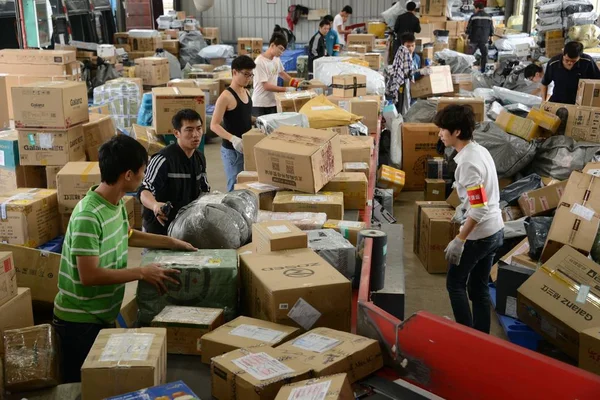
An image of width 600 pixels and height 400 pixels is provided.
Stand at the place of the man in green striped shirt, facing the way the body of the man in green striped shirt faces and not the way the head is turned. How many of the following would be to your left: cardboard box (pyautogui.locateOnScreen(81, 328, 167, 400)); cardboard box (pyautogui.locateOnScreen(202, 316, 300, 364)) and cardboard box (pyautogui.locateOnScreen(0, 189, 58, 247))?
1

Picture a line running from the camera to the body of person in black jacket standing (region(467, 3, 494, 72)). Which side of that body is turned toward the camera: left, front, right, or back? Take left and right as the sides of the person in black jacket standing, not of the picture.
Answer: back

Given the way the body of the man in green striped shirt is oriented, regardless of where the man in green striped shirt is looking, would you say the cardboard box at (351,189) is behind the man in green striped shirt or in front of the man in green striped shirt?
in front

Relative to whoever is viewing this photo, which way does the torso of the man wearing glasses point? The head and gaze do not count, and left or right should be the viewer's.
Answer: facing the viewer and to the right of the viewer

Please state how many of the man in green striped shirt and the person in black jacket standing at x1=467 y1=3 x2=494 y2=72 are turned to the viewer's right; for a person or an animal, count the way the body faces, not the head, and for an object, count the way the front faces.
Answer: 1

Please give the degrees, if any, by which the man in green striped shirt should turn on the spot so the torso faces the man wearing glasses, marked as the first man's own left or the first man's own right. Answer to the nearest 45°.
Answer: approximately 90° to the first man's own left

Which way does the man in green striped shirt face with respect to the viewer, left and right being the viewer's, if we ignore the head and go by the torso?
facing to the right of the viewer

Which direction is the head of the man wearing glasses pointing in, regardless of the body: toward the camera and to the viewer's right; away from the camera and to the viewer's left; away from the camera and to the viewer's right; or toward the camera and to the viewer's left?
toward the camera and to the viewer's right

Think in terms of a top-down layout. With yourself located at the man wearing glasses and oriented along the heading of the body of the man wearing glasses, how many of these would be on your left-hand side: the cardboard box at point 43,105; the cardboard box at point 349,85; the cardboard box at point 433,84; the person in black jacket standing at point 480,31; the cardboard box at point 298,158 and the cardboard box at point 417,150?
4

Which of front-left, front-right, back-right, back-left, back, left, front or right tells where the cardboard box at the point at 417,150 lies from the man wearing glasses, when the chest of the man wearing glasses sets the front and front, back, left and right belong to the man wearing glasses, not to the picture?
left

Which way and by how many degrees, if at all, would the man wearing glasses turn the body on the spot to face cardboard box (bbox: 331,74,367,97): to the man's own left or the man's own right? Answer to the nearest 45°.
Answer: approximately 90° to the man's own left

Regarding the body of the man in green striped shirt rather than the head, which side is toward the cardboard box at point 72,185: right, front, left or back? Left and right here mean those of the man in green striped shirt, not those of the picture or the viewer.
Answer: left

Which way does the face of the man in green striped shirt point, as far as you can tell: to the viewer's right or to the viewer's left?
to the viewer's right

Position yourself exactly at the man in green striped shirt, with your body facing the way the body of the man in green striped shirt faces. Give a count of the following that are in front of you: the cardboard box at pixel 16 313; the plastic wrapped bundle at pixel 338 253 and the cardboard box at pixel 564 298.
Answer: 2
